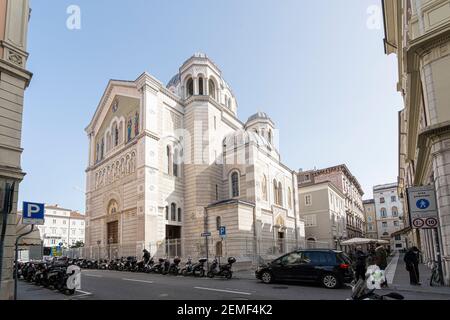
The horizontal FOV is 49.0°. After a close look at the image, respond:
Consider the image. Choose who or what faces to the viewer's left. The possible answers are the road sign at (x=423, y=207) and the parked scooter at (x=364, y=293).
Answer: the parked scooter

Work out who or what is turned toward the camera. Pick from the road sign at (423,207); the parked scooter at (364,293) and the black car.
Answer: the road sign

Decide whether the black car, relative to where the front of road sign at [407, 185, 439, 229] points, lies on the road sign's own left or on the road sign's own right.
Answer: on the road sign's own right

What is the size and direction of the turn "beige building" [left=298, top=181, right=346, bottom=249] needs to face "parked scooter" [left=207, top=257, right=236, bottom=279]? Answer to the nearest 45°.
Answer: approximately 45° to its right

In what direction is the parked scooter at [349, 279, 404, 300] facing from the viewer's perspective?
to the viewer's left

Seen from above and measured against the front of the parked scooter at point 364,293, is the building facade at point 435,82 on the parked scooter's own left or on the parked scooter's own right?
on the parked scooter's own right

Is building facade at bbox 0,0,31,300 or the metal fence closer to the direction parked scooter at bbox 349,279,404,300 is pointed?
the building facade

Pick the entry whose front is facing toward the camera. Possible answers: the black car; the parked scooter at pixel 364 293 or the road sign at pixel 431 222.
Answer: the road sign

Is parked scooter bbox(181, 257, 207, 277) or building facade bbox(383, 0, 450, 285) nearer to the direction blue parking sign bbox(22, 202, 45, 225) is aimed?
the building facade

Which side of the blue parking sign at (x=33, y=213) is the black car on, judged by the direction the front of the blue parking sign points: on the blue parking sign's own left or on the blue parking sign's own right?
on the blue parking sign's own left
